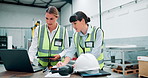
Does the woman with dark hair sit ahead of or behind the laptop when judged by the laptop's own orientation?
ahead

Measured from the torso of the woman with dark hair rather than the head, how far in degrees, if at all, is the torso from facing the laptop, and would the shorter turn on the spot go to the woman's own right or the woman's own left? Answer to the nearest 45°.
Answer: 0° — they already face it

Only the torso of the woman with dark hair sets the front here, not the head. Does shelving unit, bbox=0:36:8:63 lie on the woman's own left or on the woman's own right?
on the woman's own right

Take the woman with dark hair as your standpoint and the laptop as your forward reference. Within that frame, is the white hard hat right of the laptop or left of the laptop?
left

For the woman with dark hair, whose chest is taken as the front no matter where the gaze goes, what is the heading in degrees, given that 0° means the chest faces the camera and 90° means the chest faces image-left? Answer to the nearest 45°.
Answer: approximately 45°

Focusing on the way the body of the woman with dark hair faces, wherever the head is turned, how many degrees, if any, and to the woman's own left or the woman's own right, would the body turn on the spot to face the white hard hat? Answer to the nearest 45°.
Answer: approximately 45° to the woman's own left

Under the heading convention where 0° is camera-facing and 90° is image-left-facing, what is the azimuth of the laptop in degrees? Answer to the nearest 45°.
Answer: approximately 225°
